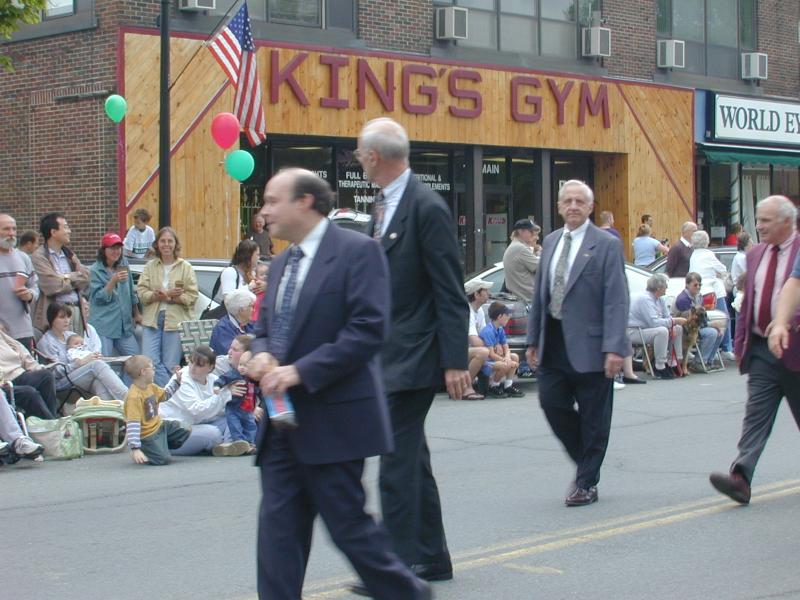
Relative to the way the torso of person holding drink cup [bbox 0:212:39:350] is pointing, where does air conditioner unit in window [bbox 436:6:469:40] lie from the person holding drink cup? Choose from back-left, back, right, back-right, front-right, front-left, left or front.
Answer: left

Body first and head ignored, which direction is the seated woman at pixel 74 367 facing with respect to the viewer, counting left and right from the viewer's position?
facing the viewer and to the right of the viewer

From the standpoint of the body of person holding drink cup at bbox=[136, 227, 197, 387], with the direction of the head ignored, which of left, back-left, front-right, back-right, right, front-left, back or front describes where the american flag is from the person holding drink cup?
back

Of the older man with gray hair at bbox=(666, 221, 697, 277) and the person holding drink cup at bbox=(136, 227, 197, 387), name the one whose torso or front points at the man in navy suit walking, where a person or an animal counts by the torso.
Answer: the person holding drink cup

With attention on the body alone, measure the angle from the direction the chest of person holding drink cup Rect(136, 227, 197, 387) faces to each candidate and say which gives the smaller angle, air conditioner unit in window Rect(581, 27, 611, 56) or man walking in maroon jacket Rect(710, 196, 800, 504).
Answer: the man walking in maroon jacket

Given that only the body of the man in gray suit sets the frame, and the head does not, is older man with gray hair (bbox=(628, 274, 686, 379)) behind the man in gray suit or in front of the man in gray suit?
behind

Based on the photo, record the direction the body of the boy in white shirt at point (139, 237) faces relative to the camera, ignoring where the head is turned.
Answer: toward the camera

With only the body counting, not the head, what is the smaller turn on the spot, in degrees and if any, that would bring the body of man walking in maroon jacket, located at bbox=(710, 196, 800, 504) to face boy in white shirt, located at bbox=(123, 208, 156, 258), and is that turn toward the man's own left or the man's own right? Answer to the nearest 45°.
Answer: approximately 90° to the man's own right

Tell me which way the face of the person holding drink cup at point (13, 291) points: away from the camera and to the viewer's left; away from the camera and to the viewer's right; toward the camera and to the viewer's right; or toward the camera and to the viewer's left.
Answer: toward the camera and to the viewer's right

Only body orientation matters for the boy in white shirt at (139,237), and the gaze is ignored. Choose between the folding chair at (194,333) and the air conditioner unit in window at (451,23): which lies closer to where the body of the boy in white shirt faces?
the folding chair

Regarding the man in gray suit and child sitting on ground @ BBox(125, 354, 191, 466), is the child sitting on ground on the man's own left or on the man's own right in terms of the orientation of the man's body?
on the man's own right

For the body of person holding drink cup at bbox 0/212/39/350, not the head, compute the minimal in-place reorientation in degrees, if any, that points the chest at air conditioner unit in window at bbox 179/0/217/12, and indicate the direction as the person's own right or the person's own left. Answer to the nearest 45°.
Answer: approximately 135° to the person's own left
